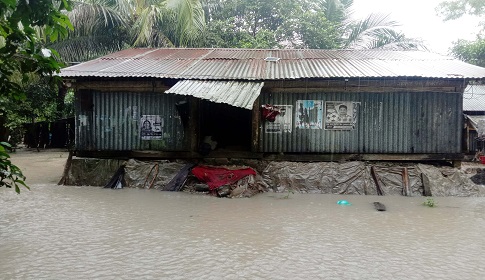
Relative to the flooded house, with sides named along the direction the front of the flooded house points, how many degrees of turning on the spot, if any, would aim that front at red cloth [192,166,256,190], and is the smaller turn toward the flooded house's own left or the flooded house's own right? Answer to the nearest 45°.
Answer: approximately 45° to the flooded house's own right

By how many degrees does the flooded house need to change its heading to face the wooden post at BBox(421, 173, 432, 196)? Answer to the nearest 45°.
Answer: approximately 90° to its left

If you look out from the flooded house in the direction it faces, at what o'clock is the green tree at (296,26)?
The green tree is roughly at 6 o'clock from the flooded house.

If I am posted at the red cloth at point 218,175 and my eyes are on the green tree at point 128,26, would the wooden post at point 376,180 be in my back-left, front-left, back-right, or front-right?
back-right

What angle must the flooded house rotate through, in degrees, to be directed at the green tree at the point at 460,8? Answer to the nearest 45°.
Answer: approximately 135° to its left

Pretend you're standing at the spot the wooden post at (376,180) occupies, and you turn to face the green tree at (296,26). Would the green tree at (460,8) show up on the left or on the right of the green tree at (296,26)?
right

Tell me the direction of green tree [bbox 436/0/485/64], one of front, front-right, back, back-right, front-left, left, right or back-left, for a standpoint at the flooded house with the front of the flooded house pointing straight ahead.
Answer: back-left

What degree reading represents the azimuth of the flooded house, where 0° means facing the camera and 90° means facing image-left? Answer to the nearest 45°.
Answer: approximately 0°

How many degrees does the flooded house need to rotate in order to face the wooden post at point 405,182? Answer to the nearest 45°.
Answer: approximately 90° to its left

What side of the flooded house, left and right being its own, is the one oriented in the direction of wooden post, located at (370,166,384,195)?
front
